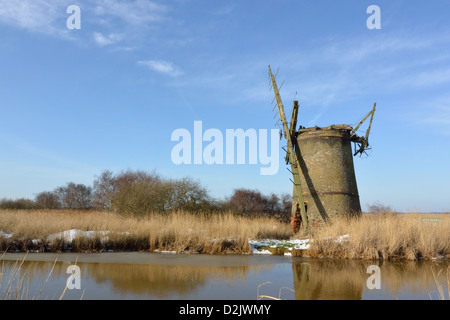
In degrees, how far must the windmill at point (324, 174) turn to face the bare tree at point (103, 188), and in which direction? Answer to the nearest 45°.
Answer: approximately 45° to its right

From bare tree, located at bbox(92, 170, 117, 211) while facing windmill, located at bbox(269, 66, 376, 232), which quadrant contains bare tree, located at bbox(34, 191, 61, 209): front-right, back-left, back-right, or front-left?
back-right

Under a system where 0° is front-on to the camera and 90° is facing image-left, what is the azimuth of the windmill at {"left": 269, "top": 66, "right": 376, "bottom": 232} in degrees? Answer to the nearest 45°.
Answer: approximately 90°

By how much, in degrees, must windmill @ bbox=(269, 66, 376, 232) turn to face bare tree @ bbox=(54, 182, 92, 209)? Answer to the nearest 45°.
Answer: approximately 45° to its right
